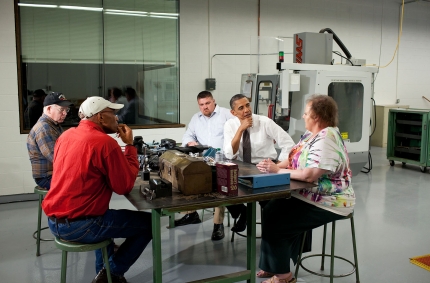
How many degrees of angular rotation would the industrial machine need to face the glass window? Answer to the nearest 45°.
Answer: approximately 45° to its right

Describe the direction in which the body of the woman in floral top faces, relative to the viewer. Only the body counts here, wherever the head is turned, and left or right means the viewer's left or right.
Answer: facing to the left of the viewer

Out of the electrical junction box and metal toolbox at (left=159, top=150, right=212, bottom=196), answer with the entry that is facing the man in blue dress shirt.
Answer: the electrical junction box

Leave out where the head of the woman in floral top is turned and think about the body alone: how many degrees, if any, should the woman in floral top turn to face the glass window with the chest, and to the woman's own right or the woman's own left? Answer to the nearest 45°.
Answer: approximately 45° to the woman's own right

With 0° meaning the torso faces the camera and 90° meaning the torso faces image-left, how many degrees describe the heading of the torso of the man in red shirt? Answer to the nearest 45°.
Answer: approximately 225°

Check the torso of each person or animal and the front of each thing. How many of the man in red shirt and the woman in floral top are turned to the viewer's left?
1

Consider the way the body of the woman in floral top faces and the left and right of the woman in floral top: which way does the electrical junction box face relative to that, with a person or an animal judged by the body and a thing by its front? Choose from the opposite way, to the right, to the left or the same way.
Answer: to the left

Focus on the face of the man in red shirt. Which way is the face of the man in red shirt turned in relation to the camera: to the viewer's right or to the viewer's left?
to the viewer's right

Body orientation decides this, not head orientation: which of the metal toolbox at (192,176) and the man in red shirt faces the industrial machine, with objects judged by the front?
the man in red shirt

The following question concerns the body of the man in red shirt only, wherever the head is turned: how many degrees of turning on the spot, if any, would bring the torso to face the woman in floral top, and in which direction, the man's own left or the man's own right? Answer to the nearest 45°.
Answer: approximately 45° to the man's own right
